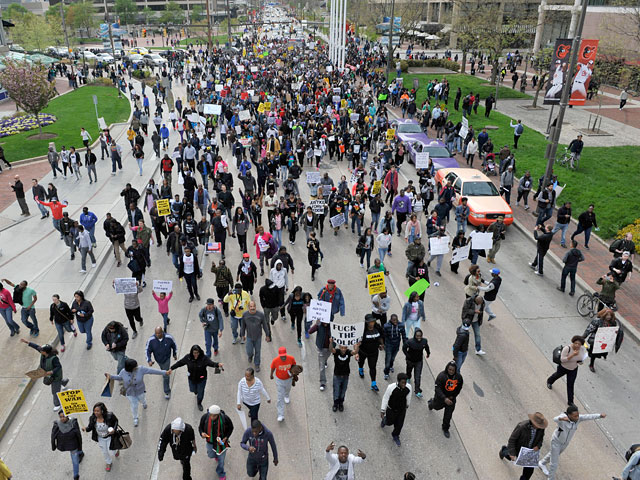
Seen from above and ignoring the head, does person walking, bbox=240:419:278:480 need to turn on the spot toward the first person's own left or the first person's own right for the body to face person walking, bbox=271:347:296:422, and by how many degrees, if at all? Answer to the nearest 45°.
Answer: approximately 180°

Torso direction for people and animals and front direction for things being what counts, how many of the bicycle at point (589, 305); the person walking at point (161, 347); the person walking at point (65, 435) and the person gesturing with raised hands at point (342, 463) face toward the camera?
3

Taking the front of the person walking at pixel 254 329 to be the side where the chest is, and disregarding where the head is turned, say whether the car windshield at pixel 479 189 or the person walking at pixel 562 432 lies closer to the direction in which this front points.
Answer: the person walking

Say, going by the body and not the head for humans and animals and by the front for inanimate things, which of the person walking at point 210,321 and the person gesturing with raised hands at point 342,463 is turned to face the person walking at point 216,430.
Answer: the person walking at point 210,321

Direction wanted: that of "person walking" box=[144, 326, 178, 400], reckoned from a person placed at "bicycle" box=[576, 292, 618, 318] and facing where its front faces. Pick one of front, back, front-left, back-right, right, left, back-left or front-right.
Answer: front-left

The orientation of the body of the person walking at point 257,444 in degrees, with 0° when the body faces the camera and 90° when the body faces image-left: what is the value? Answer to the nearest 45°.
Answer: approximately 0°

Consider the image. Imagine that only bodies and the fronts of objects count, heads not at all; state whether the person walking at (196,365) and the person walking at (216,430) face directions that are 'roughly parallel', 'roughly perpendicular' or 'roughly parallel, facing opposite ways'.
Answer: roughly parallel

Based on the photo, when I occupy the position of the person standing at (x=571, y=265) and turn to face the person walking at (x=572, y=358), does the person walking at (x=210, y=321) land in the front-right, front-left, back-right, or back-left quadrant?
front-right

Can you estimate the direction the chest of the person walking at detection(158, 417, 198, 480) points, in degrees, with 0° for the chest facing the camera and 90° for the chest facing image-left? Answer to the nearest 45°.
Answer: approximately 0°

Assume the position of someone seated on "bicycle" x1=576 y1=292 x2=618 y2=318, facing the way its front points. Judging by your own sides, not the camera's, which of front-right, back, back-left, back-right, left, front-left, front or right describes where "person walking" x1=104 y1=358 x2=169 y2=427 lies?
front-left

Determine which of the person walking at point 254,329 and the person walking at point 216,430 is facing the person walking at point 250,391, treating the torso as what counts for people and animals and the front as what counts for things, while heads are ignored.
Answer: the person walking at point 254,329

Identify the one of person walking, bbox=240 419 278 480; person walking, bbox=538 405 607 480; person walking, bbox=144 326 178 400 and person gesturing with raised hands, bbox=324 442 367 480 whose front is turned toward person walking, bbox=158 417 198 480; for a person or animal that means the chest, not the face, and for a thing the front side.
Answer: person walking, bbox=144 326 178 400

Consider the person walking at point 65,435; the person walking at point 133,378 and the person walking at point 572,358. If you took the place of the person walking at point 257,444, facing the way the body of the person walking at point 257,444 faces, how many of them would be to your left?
1

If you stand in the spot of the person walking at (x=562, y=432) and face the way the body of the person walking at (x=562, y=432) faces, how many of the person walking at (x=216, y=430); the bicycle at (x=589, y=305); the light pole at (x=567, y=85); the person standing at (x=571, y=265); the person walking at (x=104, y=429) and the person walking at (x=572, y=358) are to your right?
2

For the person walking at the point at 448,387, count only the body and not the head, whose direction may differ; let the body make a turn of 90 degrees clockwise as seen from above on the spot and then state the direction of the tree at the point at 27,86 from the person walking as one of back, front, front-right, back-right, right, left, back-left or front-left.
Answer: front-right

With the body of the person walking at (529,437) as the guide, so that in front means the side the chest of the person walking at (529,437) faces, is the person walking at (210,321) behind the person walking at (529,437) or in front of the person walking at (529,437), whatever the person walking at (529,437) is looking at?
behind

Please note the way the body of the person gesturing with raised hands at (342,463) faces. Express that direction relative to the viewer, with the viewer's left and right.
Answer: facing the viewer

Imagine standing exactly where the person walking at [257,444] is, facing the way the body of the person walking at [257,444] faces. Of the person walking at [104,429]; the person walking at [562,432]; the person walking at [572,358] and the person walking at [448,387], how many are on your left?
3
